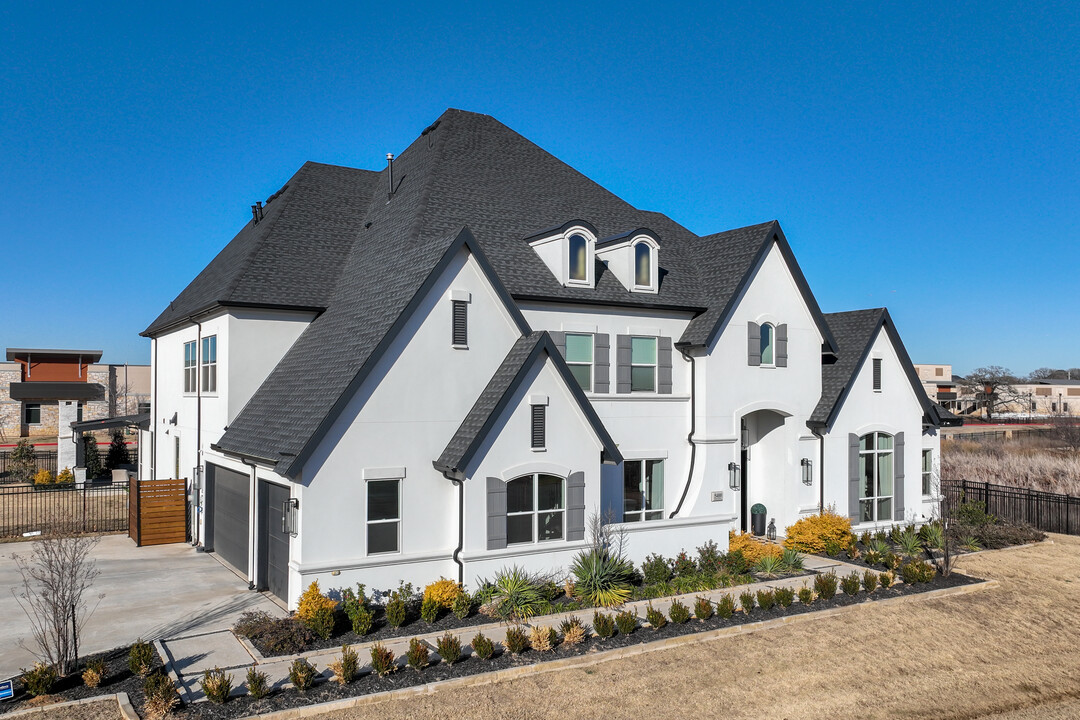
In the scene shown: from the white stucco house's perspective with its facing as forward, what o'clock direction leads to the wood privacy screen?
The wood privacy screen is roughly at 5 o'clock from the white stucco house.

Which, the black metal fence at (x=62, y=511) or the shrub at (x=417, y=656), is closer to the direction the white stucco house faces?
the shrub

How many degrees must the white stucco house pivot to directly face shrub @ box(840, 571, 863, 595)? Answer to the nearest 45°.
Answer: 0° — it already faces it

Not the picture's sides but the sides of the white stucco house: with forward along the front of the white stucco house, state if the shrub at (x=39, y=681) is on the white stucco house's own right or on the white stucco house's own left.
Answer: on the white stucco house's own right

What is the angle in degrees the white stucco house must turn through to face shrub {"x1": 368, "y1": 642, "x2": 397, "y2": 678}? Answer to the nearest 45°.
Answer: approximately 45° to its right

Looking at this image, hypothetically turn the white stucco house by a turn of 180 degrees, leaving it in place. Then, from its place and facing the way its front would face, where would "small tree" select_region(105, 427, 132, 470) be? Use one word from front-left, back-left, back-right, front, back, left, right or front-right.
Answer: front

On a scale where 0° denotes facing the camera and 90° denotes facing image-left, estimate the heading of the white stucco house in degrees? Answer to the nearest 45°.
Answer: approximately 315°
